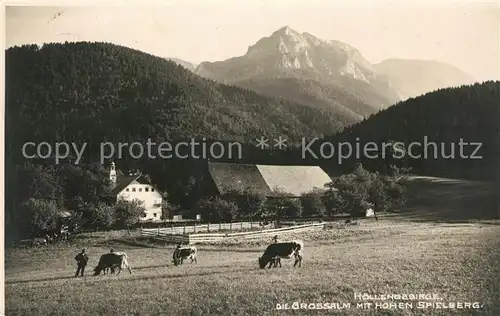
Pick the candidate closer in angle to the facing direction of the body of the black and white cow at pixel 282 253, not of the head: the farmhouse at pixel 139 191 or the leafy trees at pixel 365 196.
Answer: the farmhouse

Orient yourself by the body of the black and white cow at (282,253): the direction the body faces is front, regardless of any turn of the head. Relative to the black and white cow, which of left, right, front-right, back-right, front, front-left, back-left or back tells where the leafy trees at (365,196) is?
back-right

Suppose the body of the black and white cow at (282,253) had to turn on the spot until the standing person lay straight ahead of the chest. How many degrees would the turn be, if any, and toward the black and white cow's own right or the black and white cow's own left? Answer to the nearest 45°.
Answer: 0° — it already faces them

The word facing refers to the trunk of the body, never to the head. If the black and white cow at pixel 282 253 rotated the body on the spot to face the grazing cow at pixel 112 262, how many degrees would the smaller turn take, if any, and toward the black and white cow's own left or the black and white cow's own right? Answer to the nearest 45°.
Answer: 0° — it already faces it

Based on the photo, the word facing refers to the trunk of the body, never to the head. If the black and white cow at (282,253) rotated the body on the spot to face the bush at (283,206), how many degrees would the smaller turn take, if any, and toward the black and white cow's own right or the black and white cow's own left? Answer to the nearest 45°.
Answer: approximately 90° to the black and white cow's own right

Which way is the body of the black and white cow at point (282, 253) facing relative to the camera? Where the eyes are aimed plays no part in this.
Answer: to the viewer's left

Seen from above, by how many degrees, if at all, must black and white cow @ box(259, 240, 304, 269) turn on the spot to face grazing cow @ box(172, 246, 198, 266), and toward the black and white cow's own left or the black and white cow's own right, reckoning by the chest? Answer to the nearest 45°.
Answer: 0° — it already faces it
